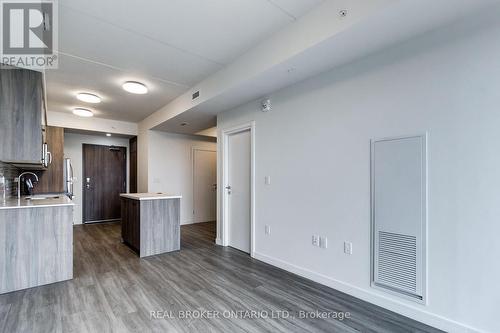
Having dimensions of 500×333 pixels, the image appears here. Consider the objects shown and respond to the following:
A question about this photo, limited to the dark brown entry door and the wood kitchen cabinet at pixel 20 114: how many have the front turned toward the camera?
1

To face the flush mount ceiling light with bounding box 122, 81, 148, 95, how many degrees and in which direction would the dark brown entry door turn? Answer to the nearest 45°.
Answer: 0° — it already faces it

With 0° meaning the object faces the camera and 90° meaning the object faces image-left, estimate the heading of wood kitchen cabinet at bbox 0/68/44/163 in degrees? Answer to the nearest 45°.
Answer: approximately 270°

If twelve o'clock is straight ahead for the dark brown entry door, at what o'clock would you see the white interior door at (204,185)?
The white interior door is roughly at 10 o'clock from the dark brown entry door.

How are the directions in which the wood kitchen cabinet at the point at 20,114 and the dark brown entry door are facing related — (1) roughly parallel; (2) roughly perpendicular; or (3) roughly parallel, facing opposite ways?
roughly perpendicular

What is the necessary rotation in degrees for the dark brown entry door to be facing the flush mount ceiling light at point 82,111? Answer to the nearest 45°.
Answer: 0° — it already faces it

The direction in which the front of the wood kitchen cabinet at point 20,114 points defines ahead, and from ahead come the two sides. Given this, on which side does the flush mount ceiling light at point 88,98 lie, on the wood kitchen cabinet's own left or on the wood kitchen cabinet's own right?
on the wood kitchen cabinet's own left

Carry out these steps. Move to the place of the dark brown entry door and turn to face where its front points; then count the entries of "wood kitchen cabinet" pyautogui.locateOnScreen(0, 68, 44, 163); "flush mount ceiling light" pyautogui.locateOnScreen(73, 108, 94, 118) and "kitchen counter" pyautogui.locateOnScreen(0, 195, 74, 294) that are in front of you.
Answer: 3

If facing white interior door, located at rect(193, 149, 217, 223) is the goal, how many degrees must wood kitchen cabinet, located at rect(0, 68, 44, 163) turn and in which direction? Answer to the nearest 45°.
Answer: approximately 45° to its left

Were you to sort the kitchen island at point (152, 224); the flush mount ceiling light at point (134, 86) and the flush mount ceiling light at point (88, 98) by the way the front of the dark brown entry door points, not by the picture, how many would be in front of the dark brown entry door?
3

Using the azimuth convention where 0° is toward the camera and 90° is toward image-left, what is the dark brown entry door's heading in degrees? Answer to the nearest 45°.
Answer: approximately 0°

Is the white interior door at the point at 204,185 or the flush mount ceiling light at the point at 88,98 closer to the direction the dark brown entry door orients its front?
the flush mount ceiling light

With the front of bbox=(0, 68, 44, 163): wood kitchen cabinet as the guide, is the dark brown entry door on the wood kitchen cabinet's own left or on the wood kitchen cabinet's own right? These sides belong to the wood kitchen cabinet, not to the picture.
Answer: on the wood kitchen cabinet's own left
